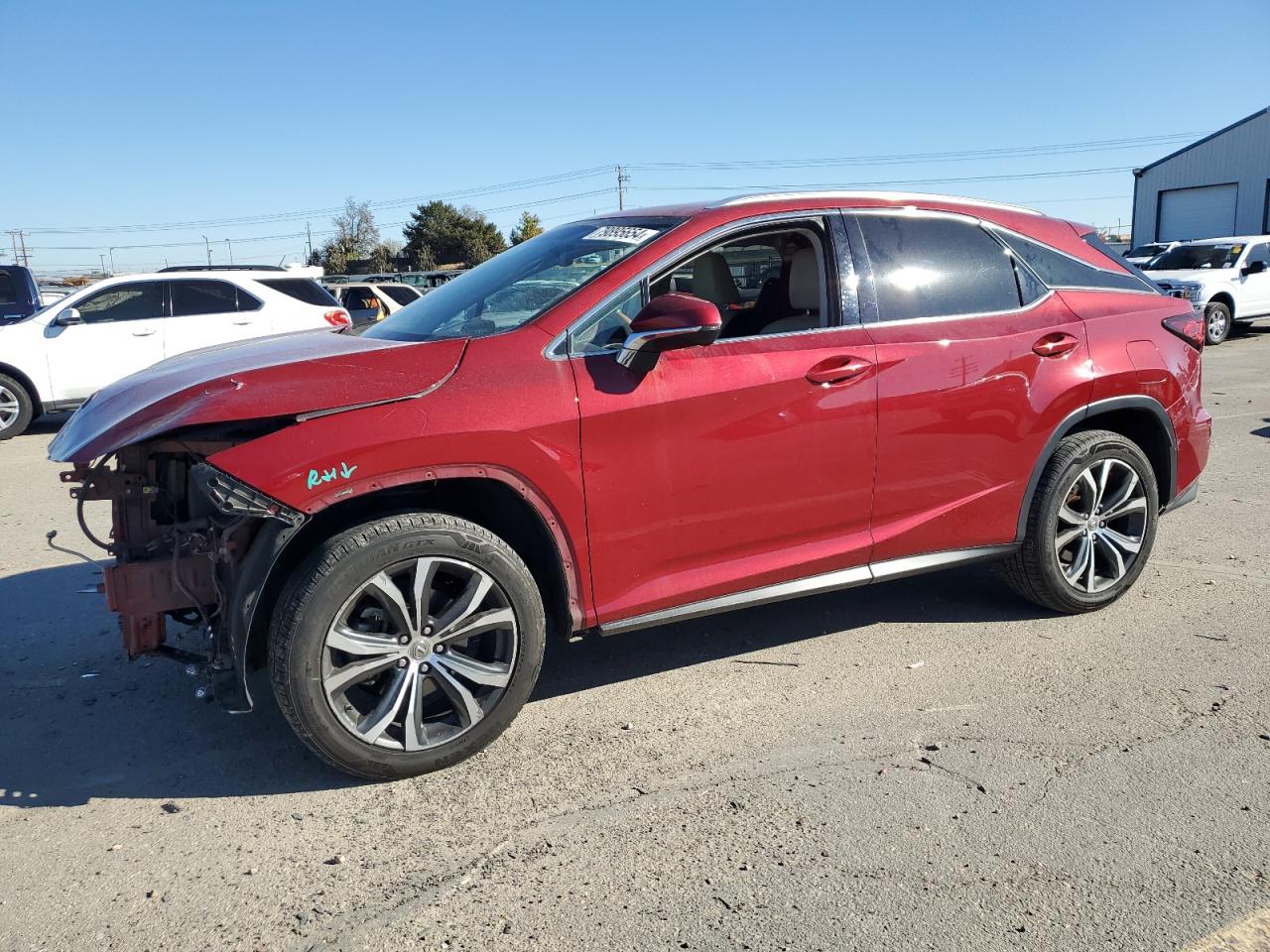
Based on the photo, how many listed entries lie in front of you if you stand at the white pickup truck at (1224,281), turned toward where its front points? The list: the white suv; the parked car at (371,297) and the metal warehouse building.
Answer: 2

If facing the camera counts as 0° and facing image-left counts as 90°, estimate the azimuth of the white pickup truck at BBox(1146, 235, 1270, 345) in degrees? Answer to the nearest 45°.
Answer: approximately 45°

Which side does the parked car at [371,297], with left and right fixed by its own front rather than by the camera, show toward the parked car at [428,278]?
right

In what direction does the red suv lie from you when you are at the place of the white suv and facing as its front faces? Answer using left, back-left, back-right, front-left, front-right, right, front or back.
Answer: left

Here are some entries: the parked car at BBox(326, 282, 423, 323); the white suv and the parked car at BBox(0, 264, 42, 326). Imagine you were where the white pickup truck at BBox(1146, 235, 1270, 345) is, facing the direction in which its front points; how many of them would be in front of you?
3

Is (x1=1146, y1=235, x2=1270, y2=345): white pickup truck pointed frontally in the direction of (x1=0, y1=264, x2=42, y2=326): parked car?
yes

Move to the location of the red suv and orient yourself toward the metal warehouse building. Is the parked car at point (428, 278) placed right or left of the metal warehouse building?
left

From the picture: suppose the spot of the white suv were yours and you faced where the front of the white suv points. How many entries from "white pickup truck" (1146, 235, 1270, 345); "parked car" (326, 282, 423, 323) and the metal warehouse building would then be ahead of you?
0

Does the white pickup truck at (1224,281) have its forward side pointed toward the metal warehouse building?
no

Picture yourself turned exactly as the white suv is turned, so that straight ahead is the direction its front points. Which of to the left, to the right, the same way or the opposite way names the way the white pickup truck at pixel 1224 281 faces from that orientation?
the same way

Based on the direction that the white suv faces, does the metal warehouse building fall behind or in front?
behind

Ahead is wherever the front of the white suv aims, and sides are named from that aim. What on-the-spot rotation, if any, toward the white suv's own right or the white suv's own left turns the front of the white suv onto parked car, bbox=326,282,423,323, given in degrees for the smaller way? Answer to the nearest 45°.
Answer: approximately 135° to the white suv's own right

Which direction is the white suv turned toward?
to the viewer's left
